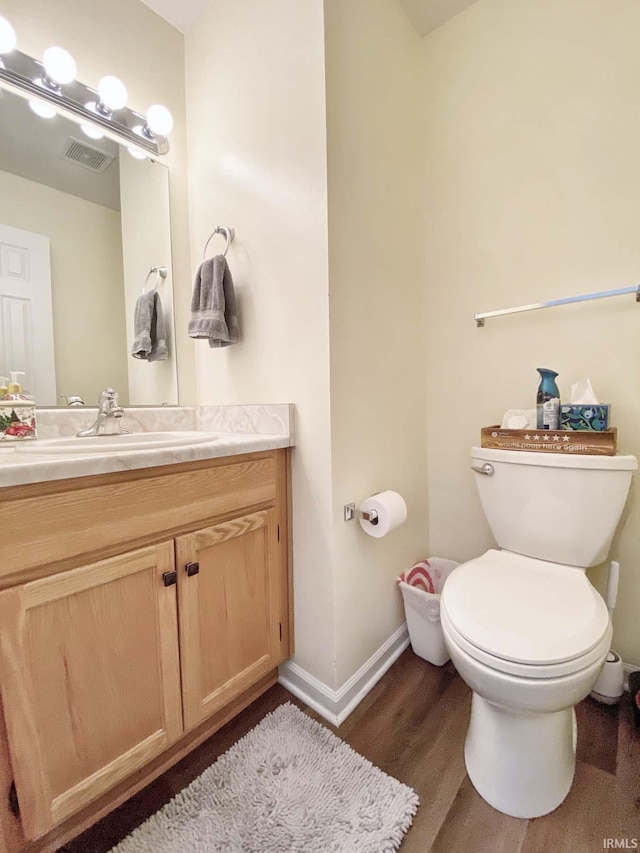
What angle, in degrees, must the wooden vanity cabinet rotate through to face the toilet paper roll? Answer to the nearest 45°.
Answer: approximately 45° to its left

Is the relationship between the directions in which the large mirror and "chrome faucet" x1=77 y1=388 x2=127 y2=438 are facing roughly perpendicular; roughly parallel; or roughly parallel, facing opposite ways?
roughly parallel

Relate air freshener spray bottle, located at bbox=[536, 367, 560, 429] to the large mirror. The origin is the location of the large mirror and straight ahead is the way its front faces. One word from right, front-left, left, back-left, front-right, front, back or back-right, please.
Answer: front

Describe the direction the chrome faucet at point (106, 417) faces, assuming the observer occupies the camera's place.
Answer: facing the viewer and to the right of the viewer

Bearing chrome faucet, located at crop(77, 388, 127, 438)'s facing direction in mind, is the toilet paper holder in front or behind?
in front

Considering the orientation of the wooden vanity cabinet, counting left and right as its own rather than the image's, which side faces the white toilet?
front

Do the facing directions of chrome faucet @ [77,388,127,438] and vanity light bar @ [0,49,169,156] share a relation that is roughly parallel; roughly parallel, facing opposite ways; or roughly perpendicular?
roughly parallel

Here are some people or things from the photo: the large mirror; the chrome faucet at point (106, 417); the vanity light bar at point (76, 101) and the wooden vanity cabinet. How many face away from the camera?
0
